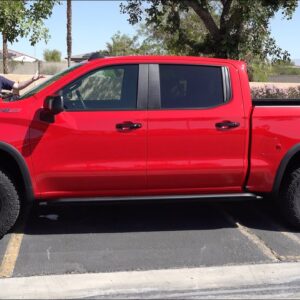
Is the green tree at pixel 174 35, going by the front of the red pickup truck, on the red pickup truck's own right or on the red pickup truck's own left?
on the red pickup truck's own right

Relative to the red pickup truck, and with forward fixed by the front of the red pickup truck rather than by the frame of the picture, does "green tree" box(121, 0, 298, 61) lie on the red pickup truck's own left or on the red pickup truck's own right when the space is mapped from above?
on the red pickup truck's own right

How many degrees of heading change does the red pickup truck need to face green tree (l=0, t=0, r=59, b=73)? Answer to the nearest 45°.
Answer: approximately 45° to its right

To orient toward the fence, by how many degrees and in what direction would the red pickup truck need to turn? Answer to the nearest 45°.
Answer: approximately 90° to its right

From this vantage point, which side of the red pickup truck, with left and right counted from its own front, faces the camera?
left
